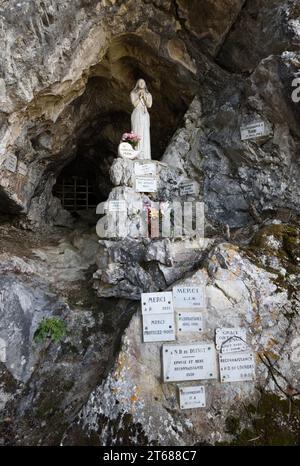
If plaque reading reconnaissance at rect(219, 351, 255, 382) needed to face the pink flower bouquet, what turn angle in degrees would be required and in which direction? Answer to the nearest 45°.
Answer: approximately 135° to its right

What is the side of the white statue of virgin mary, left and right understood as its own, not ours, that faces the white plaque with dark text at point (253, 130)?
left
